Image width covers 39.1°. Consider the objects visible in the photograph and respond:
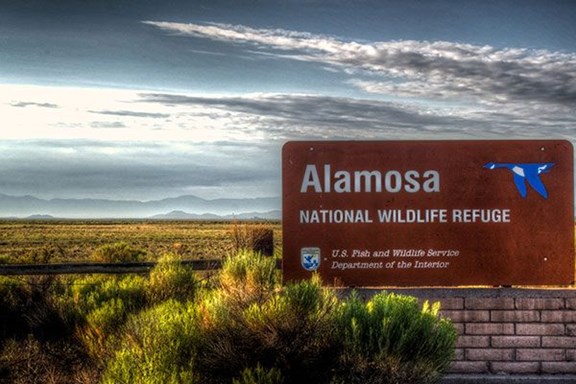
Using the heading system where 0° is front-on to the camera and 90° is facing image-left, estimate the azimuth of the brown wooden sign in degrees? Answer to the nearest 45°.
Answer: approximately 0°

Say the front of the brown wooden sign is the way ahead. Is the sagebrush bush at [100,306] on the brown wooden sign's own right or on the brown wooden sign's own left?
on the brown wooden sign's own right

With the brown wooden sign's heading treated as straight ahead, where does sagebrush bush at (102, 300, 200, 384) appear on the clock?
The sagebrush bush is roughly at 1 o'clock from the brown wooden sign.

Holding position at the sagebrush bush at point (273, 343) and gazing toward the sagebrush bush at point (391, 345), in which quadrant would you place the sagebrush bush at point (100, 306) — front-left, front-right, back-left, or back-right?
back-left

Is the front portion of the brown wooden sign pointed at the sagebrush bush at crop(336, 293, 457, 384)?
yes

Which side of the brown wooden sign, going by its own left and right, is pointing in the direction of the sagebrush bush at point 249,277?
right

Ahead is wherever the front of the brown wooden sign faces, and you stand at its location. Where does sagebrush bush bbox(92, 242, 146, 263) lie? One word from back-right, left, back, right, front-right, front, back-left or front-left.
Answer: back-right
